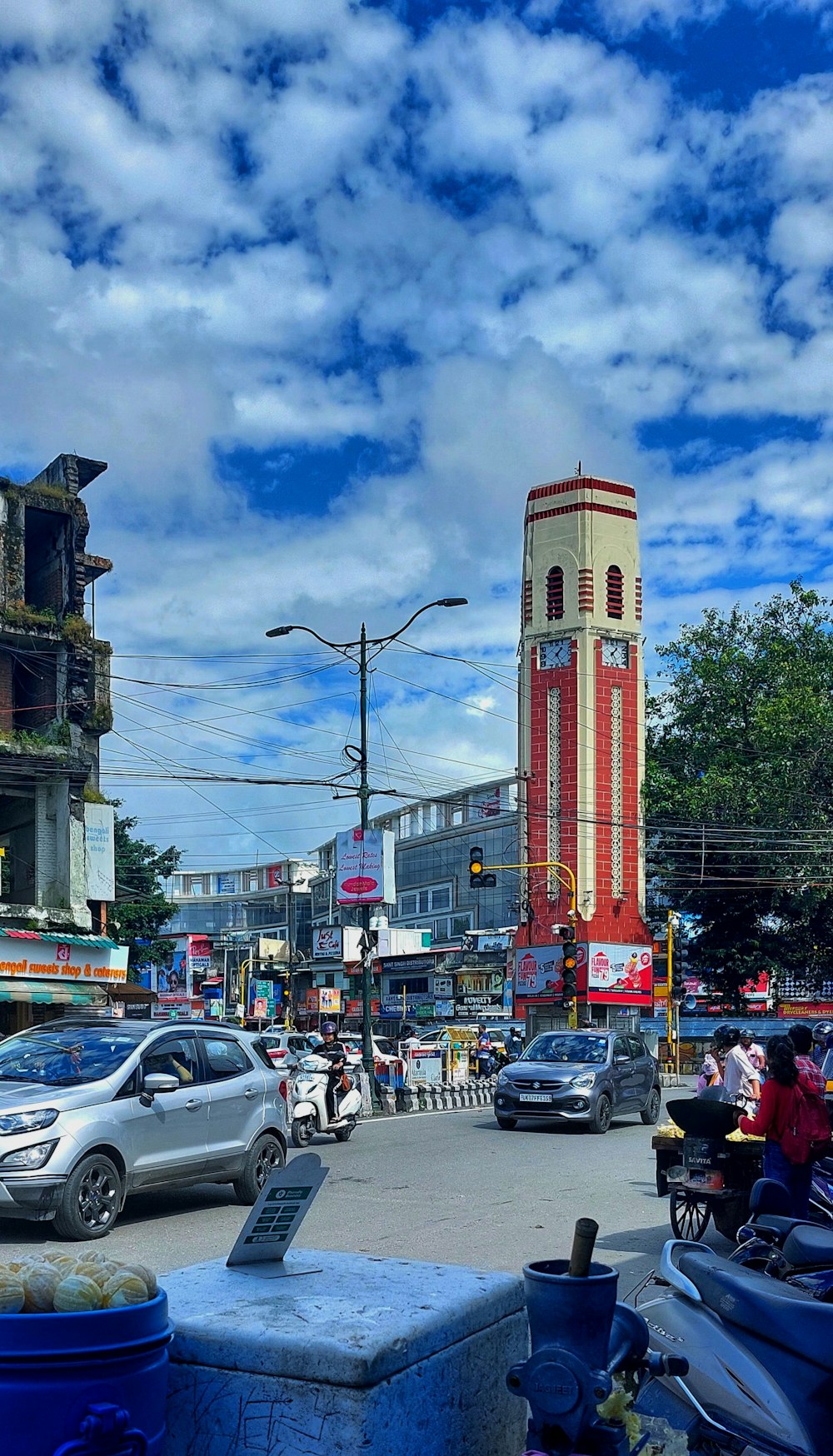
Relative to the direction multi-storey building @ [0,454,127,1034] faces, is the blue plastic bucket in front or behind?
in front

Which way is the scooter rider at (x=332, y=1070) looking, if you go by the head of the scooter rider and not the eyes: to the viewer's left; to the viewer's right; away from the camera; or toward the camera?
toward the camera

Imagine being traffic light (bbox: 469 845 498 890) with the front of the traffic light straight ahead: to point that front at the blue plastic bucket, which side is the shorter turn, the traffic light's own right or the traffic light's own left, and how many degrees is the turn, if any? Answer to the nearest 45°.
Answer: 0° — it already faces it

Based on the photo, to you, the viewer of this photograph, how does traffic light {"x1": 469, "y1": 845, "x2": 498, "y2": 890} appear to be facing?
facing the viewer

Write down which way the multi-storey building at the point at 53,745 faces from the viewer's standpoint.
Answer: facing the viewer and to the right of the viewer

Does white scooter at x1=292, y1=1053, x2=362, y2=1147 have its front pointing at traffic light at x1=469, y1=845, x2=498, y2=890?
no

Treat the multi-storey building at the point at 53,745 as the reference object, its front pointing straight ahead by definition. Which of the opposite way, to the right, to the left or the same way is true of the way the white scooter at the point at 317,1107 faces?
to the right

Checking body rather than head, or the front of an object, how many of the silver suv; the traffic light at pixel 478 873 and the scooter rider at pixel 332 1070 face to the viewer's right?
0

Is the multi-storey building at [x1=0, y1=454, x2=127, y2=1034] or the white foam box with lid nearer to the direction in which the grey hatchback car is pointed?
the white foam box with lid

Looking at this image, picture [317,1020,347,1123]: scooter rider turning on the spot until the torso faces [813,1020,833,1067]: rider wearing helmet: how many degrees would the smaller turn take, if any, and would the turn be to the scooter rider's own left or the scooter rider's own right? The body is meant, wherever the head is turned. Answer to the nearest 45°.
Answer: approximately 90° to the scooter rider's own left

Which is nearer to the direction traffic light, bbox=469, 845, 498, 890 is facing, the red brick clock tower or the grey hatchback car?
the grey hatchback car

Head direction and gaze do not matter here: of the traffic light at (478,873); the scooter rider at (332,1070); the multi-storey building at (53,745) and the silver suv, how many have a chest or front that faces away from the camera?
0

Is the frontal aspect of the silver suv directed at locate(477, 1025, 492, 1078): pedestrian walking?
no

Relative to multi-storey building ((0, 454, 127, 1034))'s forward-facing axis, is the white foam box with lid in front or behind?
in front

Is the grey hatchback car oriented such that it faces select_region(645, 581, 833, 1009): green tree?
no

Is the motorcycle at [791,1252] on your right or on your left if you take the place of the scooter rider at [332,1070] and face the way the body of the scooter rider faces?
on your left

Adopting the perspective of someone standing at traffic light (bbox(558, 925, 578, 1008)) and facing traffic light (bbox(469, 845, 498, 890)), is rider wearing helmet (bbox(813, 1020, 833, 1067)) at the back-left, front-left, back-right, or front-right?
back-left

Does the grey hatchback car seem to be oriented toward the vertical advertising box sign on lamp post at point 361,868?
no

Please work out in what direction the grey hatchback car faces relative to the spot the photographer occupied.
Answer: facing the viewer and to the left of the viewer

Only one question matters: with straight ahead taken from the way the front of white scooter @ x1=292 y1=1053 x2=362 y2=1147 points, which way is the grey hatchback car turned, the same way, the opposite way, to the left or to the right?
the same way
